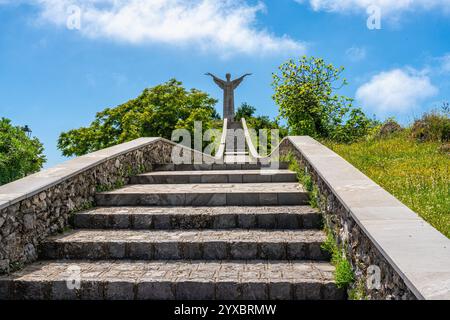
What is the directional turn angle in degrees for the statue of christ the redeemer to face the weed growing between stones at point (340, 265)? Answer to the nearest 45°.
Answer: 0° — it already faces it

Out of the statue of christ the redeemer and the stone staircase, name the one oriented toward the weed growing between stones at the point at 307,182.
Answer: the statue of christ the redeemer

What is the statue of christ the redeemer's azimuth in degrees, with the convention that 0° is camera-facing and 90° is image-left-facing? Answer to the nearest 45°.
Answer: approximately 0°

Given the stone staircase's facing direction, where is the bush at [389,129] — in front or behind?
behind

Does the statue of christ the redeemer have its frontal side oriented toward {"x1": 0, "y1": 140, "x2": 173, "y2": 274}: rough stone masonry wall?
yes

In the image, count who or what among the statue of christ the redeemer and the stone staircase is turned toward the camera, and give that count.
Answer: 2

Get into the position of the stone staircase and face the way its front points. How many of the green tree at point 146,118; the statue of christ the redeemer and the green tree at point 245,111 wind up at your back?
3

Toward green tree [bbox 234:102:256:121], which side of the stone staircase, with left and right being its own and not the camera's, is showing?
back

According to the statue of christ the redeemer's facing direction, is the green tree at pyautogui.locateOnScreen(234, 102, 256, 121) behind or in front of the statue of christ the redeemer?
behind

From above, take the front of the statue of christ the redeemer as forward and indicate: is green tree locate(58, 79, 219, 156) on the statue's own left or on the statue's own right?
on the statue's own right
